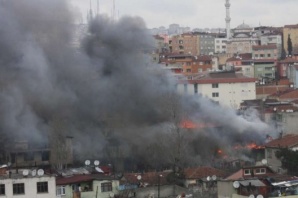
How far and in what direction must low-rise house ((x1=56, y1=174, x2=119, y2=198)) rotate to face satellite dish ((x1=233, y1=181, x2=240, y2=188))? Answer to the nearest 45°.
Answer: approximately 45° to its left

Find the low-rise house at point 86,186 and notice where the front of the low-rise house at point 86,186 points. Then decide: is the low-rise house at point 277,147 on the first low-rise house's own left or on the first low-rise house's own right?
on the first low-rise house's own left

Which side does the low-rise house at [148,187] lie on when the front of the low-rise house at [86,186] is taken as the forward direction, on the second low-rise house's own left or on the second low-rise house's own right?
on the second low-rise house's own left

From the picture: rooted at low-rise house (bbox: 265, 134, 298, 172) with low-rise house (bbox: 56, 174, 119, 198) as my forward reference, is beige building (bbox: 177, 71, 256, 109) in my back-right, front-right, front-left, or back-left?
back-right

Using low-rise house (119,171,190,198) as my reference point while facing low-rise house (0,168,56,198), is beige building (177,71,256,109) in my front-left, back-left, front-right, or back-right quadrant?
back-right

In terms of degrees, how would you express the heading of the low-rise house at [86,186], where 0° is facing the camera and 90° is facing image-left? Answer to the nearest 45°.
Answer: approximately 0°

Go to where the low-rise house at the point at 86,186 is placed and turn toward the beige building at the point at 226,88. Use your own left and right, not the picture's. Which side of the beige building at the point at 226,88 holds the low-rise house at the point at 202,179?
right
